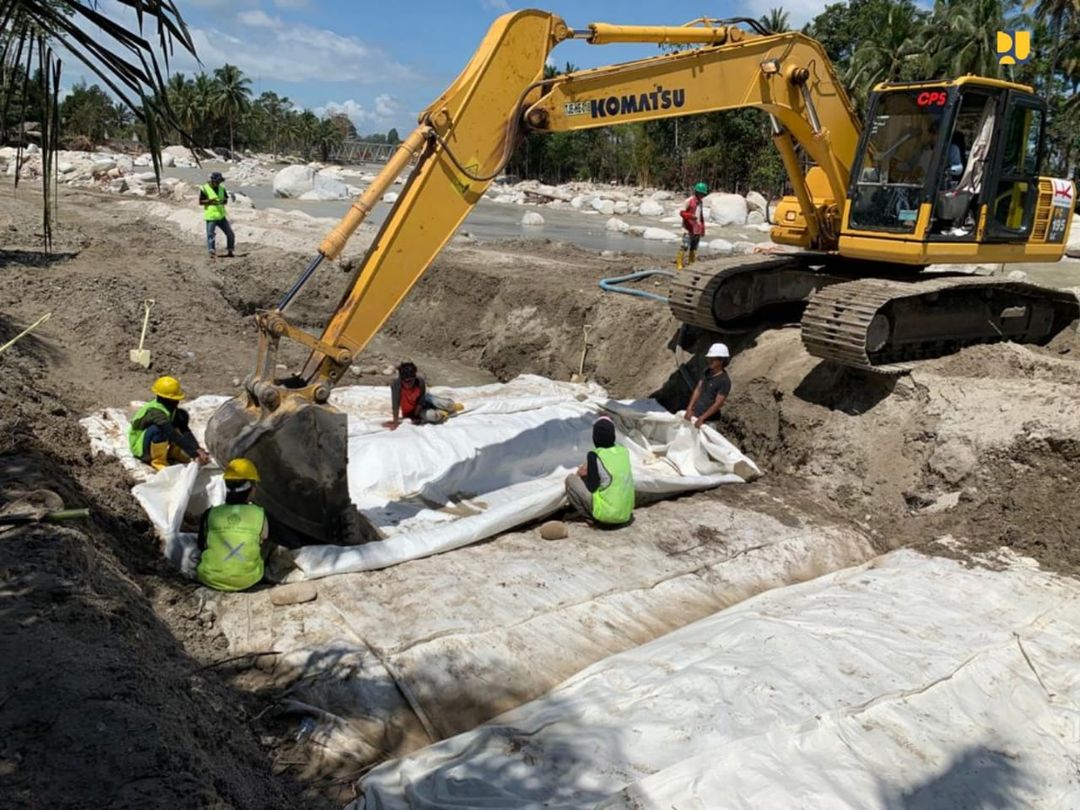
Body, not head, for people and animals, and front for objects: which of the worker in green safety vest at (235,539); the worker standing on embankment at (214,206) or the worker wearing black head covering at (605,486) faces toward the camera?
the worker standing on embankment

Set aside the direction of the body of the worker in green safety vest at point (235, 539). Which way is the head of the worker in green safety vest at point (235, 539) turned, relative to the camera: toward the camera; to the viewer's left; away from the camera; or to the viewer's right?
away from the camera

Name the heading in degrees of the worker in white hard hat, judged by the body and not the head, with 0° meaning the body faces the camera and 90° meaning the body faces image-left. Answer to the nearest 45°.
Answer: approximately 45°

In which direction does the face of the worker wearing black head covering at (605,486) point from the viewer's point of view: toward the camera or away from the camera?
away from the camera

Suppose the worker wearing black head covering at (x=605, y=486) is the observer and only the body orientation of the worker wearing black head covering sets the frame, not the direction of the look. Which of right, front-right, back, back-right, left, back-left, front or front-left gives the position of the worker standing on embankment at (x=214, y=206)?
front

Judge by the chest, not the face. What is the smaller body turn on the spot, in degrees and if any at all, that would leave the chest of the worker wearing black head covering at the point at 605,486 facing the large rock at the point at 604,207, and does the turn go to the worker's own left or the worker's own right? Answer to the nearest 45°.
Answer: approximately 45° to the worker's own right

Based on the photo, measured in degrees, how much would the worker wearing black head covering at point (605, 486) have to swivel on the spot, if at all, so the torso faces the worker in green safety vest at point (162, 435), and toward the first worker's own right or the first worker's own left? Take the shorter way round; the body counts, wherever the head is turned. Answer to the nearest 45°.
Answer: approximately 45° to the first worker's own left

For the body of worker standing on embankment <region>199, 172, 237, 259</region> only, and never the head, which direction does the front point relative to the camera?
toward the camera

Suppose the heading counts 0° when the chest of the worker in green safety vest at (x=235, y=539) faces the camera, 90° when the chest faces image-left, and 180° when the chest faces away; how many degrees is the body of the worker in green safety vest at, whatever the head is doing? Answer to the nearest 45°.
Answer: approximately 180°

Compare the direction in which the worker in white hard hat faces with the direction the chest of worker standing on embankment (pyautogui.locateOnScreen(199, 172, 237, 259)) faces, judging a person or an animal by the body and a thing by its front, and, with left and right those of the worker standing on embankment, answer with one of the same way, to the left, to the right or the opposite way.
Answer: to the right

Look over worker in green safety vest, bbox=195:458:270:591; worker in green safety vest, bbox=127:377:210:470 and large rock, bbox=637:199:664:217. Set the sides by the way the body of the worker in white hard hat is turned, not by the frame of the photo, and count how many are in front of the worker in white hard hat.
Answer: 2

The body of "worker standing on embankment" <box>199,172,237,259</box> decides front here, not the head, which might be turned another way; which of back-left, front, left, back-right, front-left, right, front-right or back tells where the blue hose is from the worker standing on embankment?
front-left

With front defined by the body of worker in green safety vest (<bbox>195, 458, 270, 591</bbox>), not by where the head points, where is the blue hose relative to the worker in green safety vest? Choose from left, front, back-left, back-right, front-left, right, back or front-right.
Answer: front-right

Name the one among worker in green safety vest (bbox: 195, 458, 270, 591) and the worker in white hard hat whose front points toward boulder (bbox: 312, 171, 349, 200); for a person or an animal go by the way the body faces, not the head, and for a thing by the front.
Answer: the worker in green safety vest

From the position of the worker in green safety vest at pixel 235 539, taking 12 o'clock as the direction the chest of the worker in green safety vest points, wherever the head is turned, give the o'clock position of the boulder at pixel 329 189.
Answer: The boulder is roughly at 12 o'clock from the worker in green safety vest.

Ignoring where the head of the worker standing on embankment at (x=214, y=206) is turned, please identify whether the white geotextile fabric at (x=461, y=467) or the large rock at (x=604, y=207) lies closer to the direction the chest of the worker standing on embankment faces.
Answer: the white geotextile fabric

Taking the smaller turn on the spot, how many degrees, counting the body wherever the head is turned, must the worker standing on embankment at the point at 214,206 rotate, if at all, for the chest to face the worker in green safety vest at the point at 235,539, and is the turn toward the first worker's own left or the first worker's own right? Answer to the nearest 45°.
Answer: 0° — they already face them

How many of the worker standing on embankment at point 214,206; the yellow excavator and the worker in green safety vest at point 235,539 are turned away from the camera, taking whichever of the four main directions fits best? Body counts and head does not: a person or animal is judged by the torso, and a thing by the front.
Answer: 1
